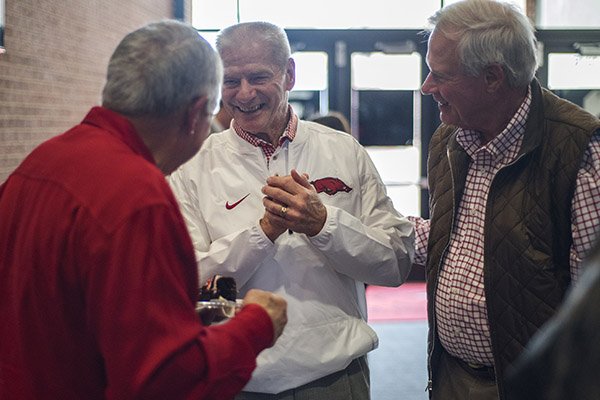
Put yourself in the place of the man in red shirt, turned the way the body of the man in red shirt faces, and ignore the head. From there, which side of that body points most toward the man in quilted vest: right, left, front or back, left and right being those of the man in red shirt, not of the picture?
front

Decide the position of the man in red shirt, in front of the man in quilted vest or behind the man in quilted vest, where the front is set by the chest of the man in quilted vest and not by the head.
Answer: in front

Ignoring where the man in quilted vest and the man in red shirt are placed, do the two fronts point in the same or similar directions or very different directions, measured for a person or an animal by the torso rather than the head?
very different directions

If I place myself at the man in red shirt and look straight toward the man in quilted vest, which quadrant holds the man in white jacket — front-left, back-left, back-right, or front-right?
front-left

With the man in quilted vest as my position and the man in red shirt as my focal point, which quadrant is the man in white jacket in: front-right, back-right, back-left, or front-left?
front-right

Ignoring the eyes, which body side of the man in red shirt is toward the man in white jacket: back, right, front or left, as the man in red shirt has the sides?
front

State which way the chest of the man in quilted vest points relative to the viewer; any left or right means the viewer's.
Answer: facing the viewer and to the left of the viewer

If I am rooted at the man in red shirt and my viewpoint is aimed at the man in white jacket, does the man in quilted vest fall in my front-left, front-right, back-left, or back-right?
front-right

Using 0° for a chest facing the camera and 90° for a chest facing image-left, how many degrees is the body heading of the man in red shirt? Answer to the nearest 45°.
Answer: approximately 225°

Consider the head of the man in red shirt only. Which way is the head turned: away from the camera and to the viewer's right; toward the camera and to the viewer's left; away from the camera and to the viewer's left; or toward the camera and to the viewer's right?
away from the camera and to the viewer's right

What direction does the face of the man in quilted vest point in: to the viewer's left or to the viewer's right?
to the viewer's left
